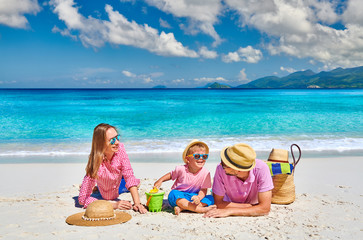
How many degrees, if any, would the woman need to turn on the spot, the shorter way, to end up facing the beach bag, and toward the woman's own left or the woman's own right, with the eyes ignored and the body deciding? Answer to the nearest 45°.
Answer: approximately 45° to the woman's own left

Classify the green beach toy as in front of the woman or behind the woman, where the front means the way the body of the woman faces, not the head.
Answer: in front

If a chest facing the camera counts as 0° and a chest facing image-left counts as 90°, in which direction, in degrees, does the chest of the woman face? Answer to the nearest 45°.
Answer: approximately 315°

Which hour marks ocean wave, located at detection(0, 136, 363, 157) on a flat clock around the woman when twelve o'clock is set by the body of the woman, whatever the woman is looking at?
The ocean wave is roughly at 8 o'clock from the woman.

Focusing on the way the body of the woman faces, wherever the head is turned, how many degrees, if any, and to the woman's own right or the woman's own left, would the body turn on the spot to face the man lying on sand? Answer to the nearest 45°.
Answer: approximately 90° to the woman's own left

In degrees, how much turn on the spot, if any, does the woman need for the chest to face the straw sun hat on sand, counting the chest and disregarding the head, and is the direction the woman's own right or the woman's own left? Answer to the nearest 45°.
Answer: approximately 45° to the woman's own right

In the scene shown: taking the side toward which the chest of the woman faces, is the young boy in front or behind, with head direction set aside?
in front

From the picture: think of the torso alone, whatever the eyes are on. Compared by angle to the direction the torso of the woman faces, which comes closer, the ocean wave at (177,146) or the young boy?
the young boy

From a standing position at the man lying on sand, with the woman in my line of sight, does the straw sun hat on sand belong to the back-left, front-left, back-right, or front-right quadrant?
front-left
